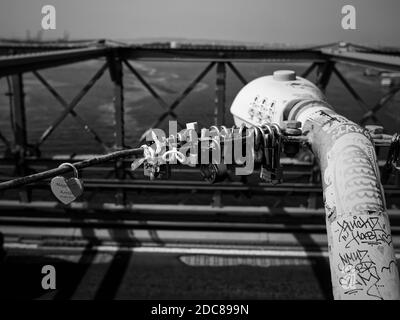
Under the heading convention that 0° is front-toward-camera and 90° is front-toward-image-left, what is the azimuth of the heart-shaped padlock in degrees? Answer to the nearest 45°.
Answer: approximately 0°

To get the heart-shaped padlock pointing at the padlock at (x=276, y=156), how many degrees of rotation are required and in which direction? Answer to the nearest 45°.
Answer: approximately 90° to its left

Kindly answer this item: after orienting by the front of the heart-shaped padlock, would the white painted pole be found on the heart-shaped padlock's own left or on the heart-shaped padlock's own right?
on the heart-shaped padlock's own left

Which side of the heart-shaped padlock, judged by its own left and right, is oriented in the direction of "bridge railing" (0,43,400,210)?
back

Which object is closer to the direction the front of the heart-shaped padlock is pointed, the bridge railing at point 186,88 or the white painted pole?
the white painted pole
